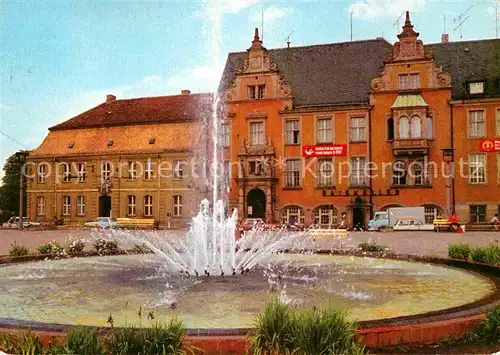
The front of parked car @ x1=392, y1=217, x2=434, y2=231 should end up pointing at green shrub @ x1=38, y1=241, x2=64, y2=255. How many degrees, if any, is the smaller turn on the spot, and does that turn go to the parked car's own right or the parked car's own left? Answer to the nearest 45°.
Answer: approximately 135° to the parked car's own right

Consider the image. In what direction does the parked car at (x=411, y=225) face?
to the viewer's right

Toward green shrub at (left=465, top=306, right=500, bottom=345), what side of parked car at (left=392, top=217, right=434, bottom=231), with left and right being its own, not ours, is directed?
right

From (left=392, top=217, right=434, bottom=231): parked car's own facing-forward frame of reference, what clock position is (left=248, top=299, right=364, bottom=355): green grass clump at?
The green grass clump is roughly at 3 o'clock from the parked car.

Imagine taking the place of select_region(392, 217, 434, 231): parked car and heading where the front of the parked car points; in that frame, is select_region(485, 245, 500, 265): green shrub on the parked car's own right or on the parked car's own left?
on the parked car's own right

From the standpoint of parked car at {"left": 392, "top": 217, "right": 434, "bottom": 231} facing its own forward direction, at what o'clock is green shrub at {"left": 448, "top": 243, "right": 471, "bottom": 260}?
The green shrub is roughly at 3 o'clock from the parked car.

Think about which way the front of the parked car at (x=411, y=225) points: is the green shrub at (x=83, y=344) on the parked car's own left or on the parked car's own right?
on the parked car's own right
